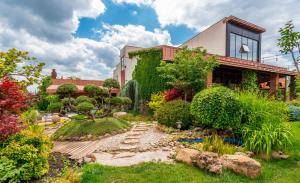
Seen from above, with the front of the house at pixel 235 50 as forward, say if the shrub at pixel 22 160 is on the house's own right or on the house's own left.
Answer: on the house's own right

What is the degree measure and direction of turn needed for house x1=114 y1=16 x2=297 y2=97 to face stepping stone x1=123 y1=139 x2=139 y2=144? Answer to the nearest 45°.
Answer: approximately 45° to its right

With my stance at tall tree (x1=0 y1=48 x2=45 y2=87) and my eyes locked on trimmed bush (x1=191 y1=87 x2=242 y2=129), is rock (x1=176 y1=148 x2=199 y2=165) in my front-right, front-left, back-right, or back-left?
front-right

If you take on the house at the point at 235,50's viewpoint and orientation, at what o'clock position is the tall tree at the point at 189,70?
The tall tree is roughly at 2 o'clock from the house.

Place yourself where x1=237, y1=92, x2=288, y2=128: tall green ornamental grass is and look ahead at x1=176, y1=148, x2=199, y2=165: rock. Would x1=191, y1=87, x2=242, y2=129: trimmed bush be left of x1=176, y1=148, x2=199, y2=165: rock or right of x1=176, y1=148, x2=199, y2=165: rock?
right

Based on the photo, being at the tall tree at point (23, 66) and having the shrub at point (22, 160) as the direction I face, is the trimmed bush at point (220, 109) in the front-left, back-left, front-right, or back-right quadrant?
front-left

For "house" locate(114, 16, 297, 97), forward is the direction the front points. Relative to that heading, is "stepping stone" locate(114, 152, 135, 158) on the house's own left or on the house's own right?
on the house's own right

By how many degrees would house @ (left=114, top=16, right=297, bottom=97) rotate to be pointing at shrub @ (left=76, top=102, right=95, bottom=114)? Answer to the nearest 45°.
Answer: approximately 90° to its right

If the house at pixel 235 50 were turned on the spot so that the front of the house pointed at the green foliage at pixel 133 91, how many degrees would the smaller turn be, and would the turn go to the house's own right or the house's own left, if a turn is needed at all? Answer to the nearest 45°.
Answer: approximately 90° to the house's own right

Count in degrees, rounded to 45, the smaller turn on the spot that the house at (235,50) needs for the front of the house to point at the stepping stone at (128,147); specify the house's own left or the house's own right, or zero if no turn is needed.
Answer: approximately 45° to the house's own right
